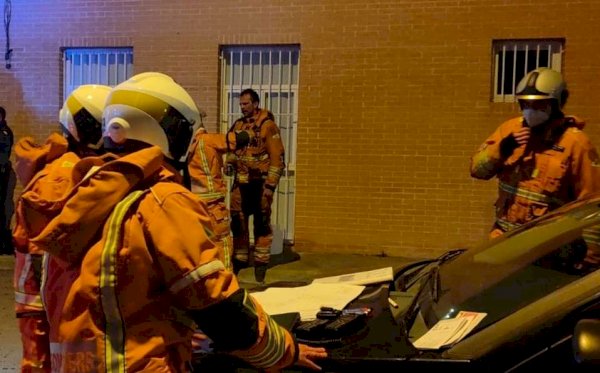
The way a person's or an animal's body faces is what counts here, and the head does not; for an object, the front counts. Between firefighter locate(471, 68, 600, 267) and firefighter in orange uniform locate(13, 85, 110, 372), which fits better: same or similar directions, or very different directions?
very different directions

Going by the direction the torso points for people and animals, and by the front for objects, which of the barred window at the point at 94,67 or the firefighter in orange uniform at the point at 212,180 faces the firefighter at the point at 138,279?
the barred window

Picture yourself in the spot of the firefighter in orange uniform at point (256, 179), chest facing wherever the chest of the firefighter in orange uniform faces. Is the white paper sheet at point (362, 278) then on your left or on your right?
on your left

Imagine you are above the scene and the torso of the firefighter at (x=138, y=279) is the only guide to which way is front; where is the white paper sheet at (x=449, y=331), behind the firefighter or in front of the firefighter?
in front

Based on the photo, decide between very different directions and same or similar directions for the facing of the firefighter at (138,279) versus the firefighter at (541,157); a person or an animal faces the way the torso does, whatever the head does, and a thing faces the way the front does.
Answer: very different directions

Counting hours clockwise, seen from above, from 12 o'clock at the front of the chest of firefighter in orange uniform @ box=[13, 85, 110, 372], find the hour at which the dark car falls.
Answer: The dark car is roughly at 1 o'clock from the firefighter in orange uniform.

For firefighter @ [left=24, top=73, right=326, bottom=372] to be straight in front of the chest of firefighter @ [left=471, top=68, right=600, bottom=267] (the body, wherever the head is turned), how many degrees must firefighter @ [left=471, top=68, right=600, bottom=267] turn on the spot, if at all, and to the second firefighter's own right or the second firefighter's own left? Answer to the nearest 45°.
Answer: approximately 45° to the second firefighter's own left

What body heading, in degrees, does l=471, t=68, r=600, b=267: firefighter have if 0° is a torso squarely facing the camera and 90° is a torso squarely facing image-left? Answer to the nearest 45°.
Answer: approximately 45°

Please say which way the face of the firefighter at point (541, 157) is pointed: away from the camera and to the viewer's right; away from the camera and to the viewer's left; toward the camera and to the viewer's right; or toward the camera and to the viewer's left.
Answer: toward the camera and to the viewer's left
